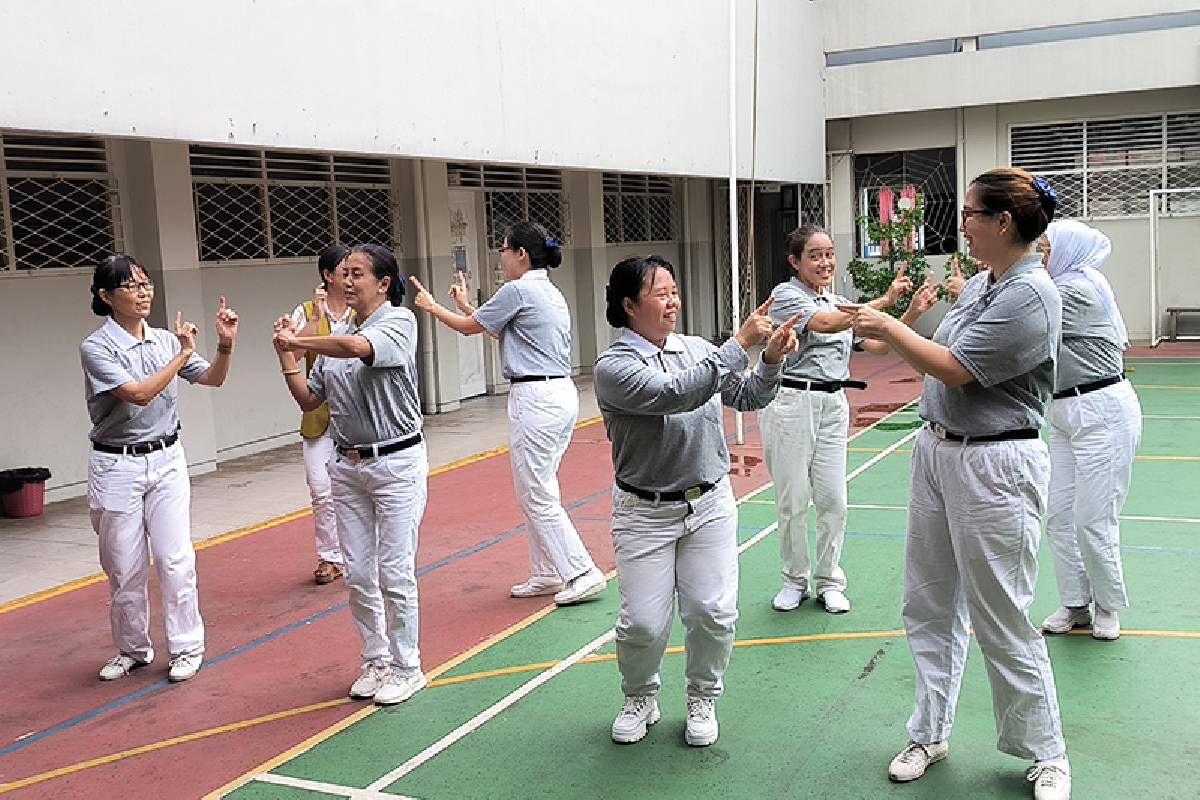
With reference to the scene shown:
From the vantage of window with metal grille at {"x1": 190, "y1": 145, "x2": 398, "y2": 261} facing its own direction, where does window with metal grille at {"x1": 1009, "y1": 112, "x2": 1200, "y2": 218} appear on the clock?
window with metal grille at {"x1": 1009, "y1": 112, "x2": 1200, "y2": 218} is roughly at 10 o'clock from window with metal grille at {"x1": 190, "y1": 145, "x2": 398, "y2": 261}.

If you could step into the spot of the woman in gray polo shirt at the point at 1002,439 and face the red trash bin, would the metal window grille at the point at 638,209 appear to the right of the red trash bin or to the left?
right

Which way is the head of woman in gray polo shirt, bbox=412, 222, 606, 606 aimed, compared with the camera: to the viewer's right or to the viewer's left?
to the viewer's left

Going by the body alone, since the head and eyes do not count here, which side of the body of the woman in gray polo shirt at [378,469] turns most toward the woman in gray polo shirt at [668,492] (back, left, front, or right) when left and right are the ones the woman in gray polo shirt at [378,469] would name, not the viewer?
left

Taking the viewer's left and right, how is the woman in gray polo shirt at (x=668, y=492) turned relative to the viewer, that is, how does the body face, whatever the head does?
facing the viewer and to the right of the viewer

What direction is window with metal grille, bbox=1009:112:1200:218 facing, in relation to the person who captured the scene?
facing the viewer

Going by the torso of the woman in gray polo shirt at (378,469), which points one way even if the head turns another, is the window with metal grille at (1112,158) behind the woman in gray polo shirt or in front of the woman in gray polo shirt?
behind

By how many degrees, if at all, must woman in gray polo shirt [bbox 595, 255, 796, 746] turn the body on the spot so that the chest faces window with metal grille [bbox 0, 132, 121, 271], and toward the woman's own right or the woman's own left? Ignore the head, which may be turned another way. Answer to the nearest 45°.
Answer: approximately 180°

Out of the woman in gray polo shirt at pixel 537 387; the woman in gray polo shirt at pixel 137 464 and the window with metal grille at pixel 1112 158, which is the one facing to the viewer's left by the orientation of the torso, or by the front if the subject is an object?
the woman in gray polo shirt at pixel 537 387

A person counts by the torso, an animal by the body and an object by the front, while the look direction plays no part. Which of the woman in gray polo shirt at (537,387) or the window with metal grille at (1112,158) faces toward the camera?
the window with metal grille

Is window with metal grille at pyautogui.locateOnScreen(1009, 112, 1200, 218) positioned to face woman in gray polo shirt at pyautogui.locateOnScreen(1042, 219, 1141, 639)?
yes

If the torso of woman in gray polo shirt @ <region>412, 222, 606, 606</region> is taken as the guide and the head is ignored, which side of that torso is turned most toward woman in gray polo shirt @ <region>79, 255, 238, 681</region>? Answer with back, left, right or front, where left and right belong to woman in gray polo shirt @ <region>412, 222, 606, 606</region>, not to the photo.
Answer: front

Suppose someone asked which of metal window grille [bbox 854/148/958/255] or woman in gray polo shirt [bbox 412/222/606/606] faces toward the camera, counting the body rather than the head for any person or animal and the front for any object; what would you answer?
the metal window grille

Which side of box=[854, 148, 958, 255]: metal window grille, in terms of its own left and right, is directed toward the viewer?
front
